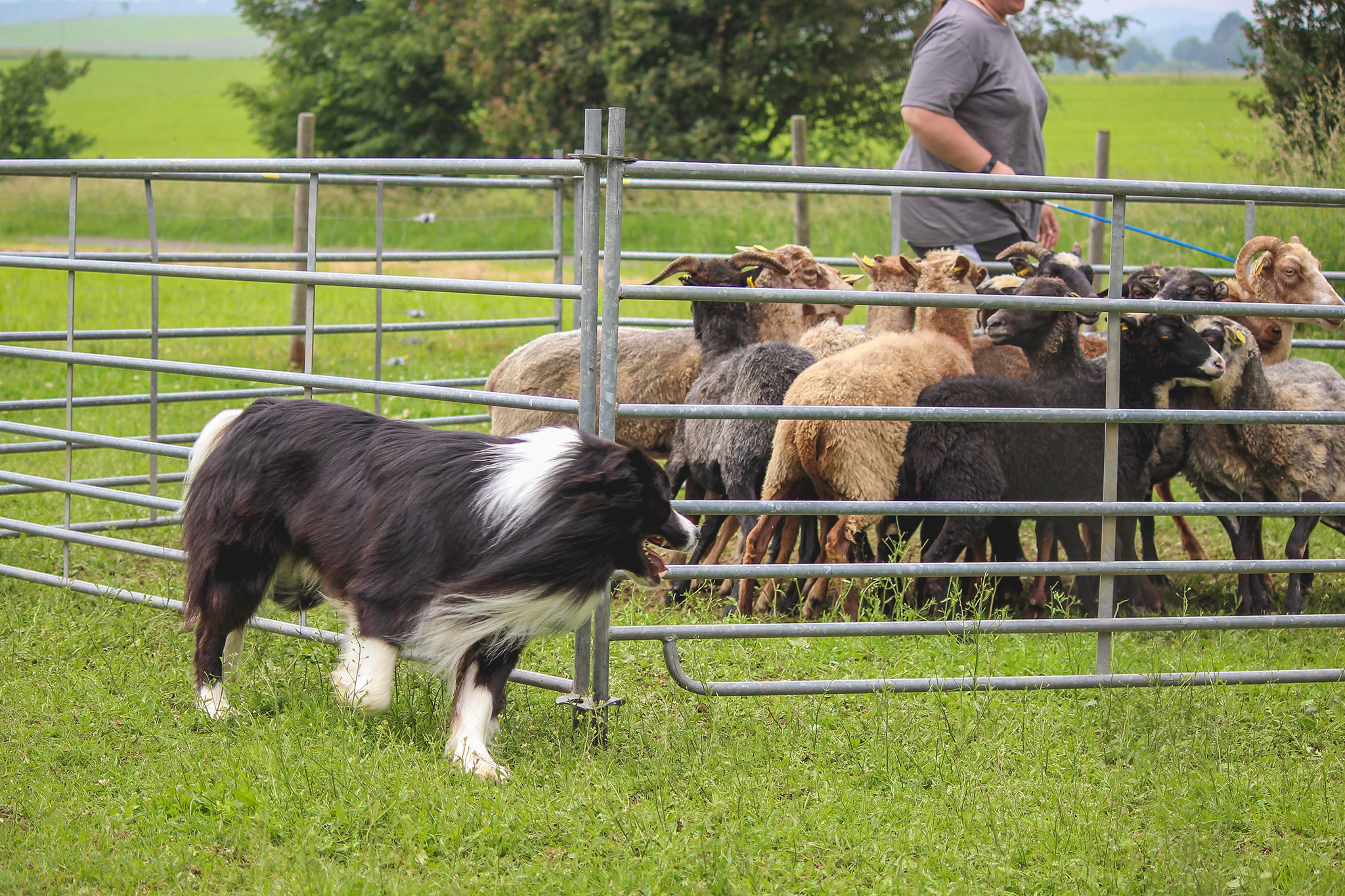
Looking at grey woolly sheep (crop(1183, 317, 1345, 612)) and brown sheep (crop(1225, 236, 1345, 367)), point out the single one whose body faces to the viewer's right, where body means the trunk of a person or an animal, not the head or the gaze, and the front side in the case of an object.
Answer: the brown sheep

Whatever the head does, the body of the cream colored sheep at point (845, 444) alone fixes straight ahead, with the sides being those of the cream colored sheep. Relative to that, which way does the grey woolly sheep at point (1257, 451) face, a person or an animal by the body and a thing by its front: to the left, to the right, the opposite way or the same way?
the opposite way

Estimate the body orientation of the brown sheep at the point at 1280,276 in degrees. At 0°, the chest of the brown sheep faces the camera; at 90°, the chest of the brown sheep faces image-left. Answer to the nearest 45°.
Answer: approximately 270°

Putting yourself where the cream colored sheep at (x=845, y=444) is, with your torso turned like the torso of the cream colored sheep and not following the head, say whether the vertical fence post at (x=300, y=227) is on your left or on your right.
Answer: on your left

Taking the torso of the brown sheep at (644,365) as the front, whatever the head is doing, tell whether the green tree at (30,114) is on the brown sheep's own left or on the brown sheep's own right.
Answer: on the brown sheep's own left

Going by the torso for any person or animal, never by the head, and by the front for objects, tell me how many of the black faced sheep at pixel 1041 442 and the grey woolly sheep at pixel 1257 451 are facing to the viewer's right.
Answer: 1

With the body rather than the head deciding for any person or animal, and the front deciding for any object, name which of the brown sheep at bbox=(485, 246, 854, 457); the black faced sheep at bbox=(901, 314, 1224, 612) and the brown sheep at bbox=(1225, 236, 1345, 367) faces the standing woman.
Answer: the brown sheep at bbox=(485, 246, 854, 457)

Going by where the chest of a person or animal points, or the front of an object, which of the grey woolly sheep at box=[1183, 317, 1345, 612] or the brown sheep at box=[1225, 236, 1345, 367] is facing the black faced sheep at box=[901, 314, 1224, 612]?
the grey woolly sheep

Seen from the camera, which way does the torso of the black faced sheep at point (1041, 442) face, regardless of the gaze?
to the viewer's right

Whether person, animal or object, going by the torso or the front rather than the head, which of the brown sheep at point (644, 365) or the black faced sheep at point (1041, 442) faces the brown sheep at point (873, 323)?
the brown sheep at point (644, 365)

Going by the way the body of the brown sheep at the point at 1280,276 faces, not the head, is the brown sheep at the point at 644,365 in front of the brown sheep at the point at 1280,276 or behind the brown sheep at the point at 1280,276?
behind

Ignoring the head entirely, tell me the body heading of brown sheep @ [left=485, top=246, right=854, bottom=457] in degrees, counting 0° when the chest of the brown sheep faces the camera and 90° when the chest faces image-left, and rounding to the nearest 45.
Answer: approximately 270°
